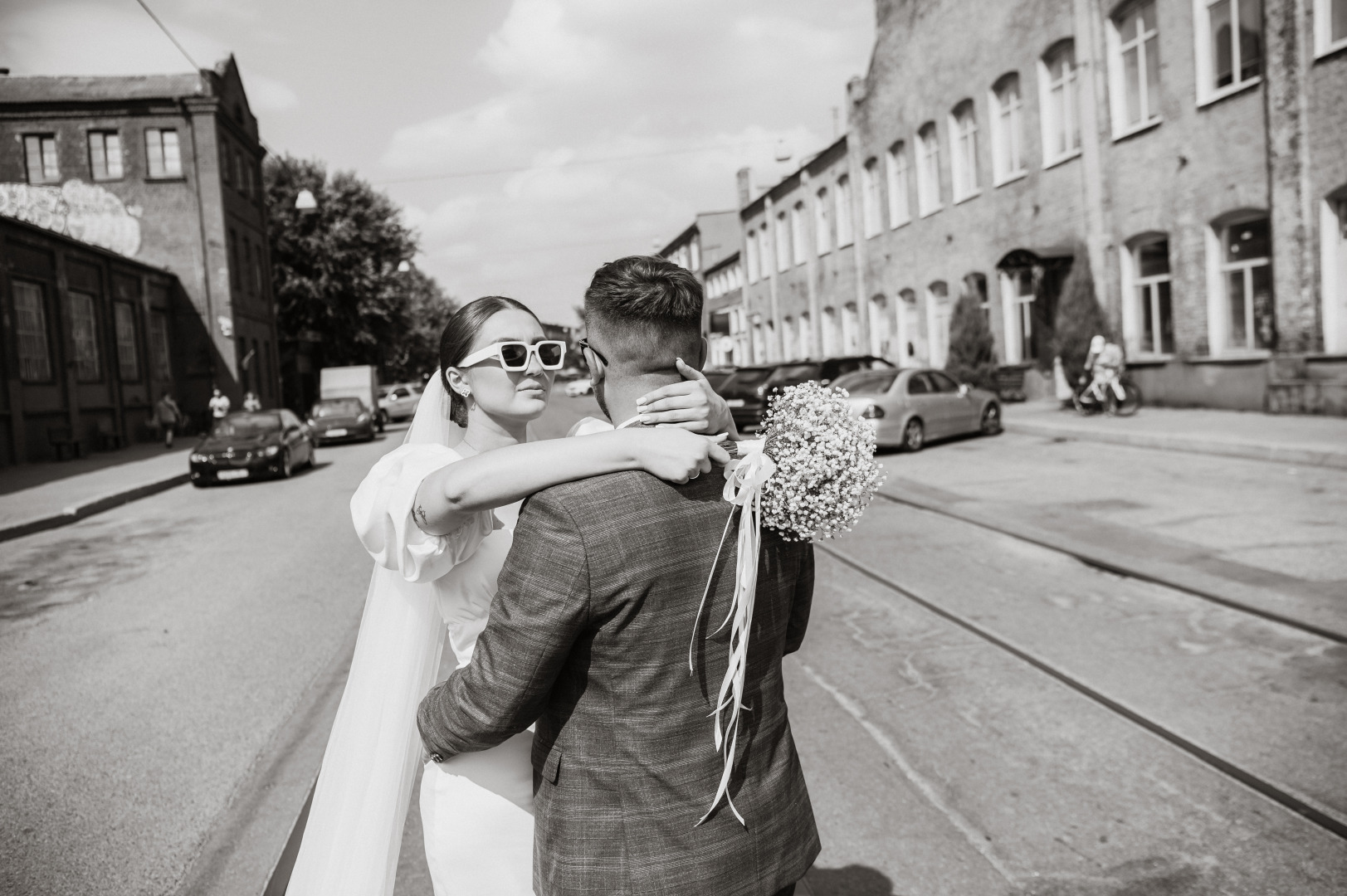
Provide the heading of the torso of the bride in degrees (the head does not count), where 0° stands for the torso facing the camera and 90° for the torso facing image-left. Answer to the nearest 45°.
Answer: approximately 315°

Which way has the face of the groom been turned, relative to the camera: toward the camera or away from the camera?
away from the camera

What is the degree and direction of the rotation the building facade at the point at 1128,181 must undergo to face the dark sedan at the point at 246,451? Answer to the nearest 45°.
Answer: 0° — it already faces it

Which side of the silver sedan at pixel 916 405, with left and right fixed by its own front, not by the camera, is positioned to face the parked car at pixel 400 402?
left

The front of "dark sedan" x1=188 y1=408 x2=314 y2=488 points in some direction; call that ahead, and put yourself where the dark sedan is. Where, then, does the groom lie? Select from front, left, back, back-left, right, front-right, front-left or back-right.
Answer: front-left

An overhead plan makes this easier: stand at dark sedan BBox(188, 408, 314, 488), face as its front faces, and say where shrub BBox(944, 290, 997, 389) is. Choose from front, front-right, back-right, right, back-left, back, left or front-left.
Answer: back-left
